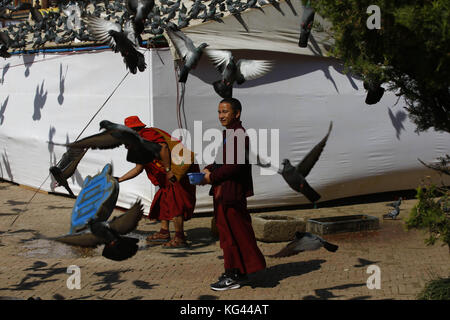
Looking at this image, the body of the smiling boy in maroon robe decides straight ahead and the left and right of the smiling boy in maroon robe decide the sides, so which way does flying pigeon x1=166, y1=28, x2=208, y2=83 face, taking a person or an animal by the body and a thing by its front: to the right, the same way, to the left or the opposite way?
the opposite way

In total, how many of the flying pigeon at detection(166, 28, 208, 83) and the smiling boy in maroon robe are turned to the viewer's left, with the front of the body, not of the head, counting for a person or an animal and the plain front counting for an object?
1

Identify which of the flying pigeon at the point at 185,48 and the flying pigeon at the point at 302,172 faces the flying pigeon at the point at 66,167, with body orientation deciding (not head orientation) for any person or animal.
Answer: the flying pigeon at the point at 302,172

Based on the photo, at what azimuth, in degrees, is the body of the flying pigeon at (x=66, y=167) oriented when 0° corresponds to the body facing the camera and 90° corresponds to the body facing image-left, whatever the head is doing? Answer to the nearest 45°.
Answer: approximately 90°

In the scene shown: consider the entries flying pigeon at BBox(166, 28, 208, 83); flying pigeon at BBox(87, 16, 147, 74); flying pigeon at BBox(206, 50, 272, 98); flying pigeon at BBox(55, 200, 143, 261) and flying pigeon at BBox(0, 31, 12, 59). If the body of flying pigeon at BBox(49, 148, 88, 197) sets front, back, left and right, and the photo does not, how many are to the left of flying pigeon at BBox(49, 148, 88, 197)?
1

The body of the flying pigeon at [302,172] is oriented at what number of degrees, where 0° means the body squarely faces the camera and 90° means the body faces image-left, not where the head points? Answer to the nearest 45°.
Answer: approximately 90°

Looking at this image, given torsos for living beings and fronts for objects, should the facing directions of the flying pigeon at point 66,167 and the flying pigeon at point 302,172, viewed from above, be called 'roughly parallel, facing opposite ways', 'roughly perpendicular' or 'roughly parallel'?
roughly parallel

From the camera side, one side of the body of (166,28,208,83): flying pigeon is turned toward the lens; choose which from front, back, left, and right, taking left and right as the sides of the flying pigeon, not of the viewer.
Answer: right

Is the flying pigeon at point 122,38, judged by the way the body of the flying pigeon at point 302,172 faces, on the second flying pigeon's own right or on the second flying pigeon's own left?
on the second flying pigeon's own right
